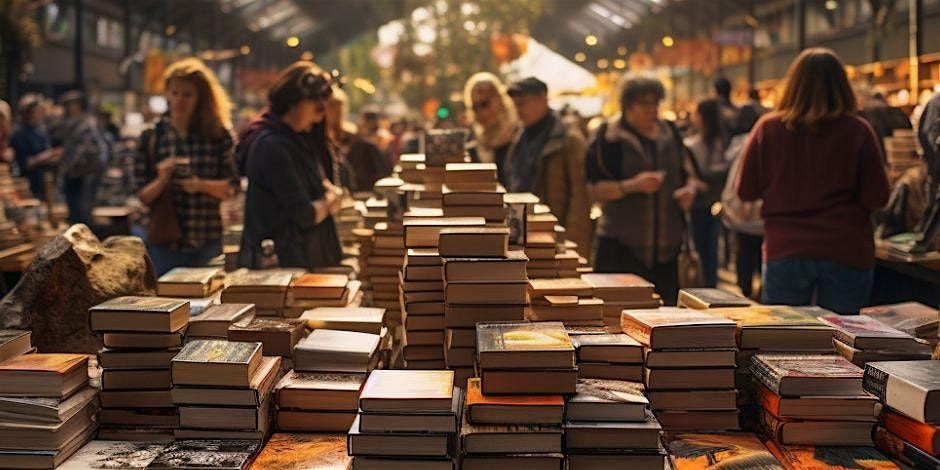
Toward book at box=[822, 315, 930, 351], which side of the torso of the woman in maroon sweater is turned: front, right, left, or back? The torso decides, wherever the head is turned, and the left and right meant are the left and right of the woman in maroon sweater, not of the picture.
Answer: back

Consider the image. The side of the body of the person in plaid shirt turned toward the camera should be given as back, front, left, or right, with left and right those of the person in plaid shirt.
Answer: front

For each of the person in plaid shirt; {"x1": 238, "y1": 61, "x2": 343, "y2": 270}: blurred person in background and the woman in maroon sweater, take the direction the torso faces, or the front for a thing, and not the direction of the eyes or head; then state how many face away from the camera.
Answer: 1

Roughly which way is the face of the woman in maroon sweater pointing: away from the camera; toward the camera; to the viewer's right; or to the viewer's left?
away from the camera

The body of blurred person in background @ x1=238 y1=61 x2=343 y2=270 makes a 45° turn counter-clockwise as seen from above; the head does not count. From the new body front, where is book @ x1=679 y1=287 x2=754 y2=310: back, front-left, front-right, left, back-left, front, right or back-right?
right

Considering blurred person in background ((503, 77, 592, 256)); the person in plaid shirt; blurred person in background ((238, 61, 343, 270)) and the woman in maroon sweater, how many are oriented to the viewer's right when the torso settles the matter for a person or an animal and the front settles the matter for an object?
1

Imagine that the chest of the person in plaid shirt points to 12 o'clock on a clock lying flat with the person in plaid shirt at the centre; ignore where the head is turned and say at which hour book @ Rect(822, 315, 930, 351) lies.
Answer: The book is roughly at 11 o'clock from the person in plaid shirt.

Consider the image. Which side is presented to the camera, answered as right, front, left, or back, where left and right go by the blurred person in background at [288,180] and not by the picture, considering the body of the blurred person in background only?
right

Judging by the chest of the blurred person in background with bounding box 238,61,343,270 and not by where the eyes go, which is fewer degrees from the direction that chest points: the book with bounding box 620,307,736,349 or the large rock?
the book

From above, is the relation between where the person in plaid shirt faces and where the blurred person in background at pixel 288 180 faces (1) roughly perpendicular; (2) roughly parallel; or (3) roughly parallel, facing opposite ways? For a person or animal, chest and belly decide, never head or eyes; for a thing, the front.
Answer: roughly perpendicular

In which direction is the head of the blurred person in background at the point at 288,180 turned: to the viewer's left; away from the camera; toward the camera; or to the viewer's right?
to the viewer's right

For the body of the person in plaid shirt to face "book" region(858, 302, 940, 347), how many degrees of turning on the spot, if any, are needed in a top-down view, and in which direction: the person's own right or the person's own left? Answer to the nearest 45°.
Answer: approximately 45° to the person's own left

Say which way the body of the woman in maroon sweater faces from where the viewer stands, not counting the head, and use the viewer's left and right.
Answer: facing away from the viewer

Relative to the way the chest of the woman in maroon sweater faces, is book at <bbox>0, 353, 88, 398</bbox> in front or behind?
behind

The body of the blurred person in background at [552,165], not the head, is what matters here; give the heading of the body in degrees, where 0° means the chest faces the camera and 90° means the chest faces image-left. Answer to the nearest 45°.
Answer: approximately 45°
